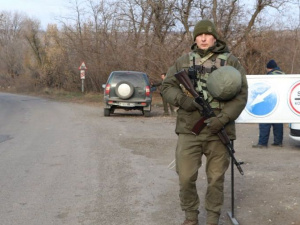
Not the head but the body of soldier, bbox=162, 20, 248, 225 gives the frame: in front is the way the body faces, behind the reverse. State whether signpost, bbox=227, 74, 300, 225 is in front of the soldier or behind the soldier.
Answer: behind

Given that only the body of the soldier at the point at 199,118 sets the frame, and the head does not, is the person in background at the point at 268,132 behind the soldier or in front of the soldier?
behind

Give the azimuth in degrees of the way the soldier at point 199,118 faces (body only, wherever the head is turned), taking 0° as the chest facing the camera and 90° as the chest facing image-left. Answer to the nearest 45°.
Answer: approximately 0°
